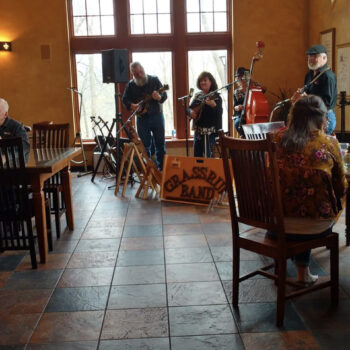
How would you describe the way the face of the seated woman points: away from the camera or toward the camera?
away from the camera

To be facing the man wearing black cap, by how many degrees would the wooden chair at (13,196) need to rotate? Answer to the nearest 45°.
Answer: approximately 90° to its right

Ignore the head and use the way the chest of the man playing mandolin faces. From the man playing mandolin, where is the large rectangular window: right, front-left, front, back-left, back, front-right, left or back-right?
back

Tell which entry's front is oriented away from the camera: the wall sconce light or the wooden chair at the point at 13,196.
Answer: the wooden chair

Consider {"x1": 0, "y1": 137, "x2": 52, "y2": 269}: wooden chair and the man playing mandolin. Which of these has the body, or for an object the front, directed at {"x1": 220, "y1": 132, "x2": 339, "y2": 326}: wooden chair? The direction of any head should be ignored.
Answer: the man playing mandolin

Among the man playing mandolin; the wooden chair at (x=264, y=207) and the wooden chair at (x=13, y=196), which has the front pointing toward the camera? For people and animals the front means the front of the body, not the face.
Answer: the man playing mandolin

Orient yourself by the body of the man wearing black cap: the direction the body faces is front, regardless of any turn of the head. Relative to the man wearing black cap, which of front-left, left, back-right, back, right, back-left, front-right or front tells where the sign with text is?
front-right

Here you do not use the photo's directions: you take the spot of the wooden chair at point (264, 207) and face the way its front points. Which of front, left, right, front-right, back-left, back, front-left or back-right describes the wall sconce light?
left

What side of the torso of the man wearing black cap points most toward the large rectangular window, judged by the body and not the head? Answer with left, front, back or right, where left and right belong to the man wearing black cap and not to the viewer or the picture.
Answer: right

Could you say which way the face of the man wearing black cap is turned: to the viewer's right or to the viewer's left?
to the viewer's left

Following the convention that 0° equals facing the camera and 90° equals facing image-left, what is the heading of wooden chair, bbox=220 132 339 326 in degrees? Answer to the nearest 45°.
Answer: approximately 225°

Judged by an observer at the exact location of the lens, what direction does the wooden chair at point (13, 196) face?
facing away from the viewer

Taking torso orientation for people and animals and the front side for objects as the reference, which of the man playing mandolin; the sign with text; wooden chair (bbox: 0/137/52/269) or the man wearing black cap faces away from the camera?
the wooden chair
